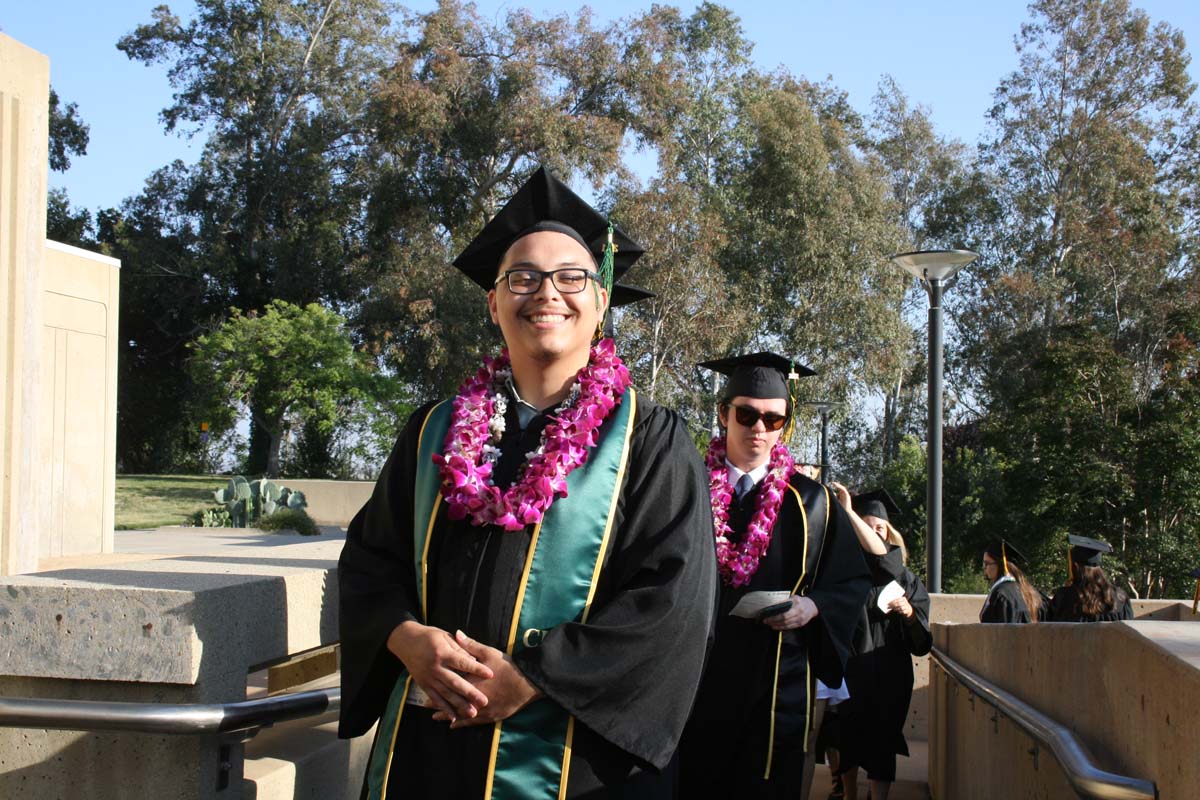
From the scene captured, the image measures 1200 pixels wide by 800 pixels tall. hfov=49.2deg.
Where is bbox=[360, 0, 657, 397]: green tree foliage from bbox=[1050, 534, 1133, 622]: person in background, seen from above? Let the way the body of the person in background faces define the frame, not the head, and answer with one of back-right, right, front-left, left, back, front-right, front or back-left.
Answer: front-left

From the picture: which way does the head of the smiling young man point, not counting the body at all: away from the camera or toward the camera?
toward the camera

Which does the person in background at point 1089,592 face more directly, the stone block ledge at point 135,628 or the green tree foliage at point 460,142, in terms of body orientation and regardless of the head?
the green tree foliage

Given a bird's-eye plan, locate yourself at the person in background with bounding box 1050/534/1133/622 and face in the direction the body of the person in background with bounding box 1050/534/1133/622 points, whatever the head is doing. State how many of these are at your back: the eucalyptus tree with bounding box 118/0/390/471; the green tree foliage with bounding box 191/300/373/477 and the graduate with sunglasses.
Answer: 1

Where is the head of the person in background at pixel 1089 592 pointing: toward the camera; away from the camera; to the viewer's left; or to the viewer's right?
away from the camera

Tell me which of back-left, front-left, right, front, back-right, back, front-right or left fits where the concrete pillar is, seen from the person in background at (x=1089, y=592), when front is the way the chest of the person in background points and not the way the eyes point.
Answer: left

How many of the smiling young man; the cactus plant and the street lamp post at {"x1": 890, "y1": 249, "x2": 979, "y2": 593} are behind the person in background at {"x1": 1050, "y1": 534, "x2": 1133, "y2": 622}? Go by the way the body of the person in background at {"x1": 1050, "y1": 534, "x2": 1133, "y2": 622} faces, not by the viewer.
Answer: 1

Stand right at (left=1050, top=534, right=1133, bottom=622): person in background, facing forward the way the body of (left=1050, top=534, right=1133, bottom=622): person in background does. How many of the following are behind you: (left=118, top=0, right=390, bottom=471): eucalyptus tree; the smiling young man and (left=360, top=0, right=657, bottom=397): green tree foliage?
1

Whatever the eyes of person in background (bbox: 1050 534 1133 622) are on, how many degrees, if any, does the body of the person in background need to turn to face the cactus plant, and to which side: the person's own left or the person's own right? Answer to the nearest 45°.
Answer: approximately 45° to the person's own left

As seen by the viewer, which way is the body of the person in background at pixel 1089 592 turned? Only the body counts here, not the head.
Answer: away from the camera

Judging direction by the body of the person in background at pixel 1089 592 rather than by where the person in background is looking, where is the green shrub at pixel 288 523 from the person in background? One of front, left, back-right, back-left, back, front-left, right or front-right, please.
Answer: front-left

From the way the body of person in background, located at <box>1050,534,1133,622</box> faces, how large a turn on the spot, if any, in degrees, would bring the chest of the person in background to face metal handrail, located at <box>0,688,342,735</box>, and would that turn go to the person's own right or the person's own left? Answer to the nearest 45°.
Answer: approximately 180°

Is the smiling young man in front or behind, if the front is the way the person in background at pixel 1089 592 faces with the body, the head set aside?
behind

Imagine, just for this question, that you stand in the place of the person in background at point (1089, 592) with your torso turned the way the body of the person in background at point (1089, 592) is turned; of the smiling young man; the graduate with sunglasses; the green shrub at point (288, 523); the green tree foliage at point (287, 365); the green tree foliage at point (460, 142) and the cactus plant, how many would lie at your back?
2

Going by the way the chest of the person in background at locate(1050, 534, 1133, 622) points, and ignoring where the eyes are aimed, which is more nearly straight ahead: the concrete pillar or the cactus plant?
the cactus plant
